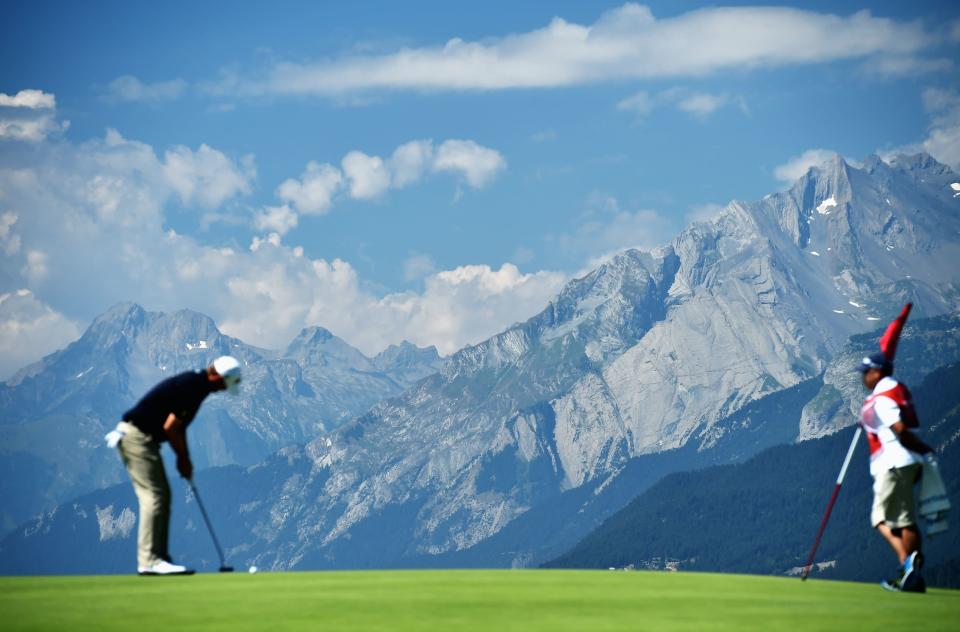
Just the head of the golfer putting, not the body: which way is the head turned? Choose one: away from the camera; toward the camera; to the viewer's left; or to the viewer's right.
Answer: to the viewer's right

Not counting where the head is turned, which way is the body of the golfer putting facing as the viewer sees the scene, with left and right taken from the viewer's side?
facing to the right of the viewer

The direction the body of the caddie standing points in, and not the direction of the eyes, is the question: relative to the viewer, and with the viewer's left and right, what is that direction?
facing to the left of the viewer

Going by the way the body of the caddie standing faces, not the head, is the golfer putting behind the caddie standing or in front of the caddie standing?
in front

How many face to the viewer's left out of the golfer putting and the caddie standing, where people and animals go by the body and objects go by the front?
1

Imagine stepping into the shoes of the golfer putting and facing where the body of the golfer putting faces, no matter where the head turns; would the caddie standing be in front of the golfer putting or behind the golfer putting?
in front

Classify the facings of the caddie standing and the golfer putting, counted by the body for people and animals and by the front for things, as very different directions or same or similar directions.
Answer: very different directions
